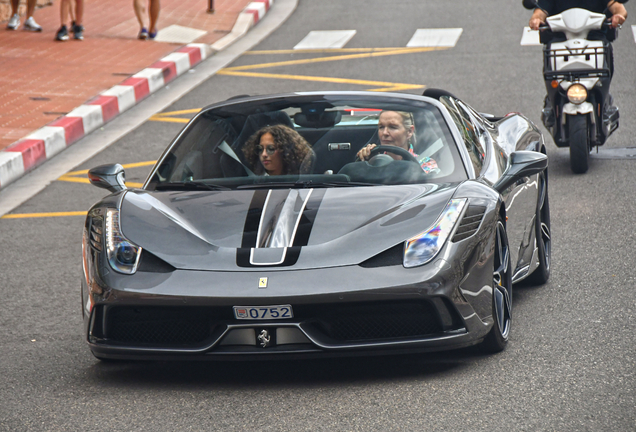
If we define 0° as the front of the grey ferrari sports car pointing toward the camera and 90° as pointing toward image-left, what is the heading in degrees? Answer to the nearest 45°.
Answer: approximately 0°

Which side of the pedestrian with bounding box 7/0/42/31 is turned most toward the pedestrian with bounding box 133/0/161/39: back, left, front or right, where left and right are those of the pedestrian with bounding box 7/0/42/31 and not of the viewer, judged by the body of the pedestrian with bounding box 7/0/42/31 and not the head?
left

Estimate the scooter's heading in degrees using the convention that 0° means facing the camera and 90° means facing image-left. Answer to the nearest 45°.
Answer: approximately 0°

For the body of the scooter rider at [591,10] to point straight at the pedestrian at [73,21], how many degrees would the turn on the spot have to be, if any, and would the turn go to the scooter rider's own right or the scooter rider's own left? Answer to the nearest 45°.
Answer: approximately 135° to the scooter rider's own right

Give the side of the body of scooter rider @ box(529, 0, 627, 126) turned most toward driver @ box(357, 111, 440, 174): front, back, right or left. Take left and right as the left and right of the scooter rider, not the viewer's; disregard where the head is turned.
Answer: front

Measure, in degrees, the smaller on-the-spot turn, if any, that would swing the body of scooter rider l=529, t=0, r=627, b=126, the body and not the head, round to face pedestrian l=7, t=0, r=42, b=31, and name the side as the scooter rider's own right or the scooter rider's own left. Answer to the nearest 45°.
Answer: approximately 135° to the scooter rider's own right

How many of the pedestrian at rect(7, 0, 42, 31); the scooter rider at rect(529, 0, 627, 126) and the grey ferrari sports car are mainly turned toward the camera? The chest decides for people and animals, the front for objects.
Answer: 3

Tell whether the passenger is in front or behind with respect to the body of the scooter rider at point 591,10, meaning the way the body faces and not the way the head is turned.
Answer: in front

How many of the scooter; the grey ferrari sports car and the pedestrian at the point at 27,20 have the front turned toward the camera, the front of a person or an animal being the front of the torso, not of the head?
3

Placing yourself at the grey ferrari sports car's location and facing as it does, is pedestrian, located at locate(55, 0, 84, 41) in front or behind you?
behind
